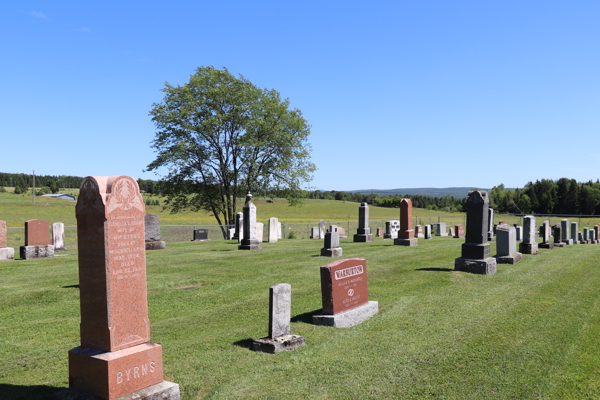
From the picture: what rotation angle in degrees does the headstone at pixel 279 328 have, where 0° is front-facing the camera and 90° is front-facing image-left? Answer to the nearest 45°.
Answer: approximately 315°

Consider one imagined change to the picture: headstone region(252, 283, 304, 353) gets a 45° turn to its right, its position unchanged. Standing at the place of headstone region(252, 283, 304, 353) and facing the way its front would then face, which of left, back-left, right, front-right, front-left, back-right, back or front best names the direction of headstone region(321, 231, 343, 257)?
back

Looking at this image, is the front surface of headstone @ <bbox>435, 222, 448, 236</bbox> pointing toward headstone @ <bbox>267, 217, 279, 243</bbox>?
no

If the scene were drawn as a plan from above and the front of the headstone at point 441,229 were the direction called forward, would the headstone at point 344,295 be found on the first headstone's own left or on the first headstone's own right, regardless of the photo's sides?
on the first headstone's own right

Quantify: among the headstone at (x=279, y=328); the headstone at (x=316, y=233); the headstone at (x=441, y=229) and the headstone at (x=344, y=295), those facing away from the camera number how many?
0

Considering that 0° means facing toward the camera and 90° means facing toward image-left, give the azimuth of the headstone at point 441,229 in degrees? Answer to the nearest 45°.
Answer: approximately 315°

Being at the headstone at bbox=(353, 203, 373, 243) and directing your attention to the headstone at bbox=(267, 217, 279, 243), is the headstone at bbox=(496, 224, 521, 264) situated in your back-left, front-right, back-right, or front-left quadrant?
back-left

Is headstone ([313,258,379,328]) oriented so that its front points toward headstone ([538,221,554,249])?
no

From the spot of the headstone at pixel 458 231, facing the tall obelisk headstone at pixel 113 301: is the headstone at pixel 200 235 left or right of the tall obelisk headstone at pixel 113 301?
right

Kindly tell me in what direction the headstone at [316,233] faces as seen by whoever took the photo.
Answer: facing the viewer and to the right of the viewer

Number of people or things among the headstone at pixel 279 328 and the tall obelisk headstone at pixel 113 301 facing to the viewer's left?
0

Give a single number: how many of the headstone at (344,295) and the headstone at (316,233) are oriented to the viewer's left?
0

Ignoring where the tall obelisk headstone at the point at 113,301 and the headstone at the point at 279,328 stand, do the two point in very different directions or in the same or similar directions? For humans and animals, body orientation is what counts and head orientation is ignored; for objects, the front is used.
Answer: same or similar directions

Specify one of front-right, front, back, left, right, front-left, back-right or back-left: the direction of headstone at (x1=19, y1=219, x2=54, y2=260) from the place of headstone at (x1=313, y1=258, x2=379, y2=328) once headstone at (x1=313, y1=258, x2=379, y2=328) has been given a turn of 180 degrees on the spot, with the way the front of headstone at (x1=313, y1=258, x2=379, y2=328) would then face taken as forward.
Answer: front

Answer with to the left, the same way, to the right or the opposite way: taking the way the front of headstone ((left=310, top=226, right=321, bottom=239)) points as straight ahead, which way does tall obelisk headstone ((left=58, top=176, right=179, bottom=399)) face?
the same way

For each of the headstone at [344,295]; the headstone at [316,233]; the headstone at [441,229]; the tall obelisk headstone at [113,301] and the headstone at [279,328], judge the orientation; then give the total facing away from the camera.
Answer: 0

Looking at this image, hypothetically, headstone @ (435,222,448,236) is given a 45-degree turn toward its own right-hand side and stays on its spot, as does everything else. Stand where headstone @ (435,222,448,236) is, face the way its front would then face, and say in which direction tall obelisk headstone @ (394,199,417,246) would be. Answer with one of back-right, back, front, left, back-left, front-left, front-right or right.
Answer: front

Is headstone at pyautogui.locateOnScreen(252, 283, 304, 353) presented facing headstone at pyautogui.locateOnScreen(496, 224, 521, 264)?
no

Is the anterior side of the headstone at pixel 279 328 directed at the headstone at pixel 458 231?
no
